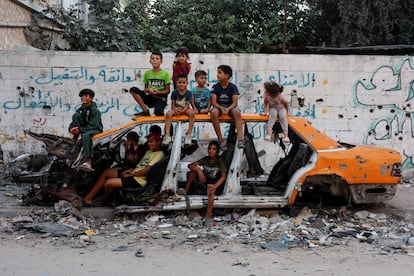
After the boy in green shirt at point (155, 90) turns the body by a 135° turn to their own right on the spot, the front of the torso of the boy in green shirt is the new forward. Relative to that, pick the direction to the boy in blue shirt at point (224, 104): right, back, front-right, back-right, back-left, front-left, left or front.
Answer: back

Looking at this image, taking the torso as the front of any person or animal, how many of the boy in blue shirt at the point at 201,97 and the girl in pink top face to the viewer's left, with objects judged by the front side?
0

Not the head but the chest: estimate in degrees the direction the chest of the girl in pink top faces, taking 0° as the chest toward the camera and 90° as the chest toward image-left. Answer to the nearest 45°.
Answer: approximately 0°

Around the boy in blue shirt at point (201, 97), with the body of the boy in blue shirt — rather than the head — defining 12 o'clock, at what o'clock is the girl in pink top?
The girl in pink top is roughly at 10 o'clock from the boy in blue shirt.

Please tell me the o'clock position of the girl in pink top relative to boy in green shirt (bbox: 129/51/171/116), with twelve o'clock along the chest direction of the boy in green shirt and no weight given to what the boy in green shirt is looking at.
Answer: The girl in pink top is roughly at 10 o'clock from the boy in green shirt.

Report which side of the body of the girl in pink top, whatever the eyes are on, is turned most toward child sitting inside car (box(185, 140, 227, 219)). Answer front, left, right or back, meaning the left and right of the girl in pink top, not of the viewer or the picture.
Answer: right
